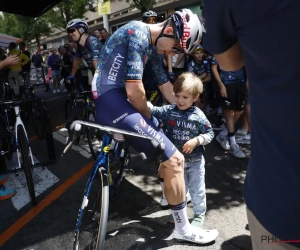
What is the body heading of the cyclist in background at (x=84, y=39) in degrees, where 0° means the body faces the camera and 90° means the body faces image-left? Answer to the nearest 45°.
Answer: approximately 45°

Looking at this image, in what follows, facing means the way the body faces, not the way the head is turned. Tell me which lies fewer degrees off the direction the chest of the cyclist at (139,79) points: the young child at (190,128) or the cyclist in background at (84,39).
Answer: the young child

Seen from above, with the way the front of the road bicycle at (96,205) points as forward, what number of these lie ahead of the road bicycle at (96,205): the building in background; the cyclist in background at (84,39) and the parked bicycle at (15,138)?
0

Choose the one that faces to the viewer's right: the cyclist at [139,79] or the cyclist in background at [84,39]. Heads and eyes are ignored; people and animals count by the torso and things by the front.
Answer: the cyclist

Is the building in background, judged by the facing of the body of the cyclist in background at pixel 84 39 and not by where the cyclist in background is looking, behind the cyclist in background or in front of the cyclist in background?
behind

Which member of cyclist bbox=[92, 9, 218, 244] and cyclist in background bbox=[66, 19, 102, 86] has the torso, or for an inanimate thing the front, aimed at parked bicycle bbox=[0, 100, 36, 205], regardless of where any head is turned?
the cyclist in background

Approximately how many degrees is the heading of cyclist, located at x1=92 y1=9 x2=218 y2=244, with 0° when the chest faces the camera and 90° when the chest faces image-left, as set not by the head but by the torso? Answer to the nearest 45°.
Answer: approximately 270°

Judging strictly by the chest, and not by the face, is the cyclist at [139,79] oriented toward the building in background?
no

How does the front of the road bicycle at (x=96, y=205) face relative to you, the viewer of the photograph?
facing the viewer

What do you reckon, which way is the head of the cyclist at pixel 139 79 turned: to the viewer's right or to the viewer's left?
to the viewer's right

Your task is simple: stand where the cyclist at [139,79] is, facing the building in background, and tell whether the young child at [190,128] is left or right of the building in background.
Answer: right

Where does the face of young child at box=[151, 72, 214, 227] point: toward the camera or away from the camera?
toward the camera

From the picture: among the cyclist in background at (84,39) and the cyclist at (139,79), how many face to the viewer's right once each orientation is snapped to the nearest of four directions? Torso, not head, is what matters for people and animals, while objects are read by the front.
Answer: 1

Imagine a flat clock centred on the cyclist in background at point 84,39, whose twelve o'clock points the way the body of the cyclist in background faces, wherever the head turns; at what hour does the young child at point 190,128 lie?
The young child is roughly at 10 o'clock from the cyclist in background.

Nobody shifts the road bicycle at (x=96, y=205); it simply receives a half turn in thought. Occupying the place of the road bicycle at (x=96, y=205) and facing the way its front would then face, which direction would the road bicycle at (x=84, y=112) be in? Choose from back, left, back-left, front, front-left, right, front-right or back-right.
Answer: front

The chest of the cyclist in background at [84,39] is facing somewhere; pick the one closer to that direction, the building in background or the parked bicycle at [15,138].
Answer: the parked bicycle

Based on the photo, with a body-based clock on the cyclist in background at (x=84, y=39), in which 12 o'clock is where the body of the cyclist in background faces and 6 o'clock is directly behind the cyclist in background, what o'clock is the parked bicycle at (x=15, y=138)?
The parked bicycle is roughly at 12 o'clock from the cyclist in background.

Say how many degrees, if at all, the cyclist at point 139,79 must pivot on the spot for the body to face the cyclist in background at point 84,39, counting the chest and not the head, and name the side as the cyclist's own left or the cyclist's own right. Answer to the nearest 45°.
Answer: approximately 90° to the cyclist's own left
